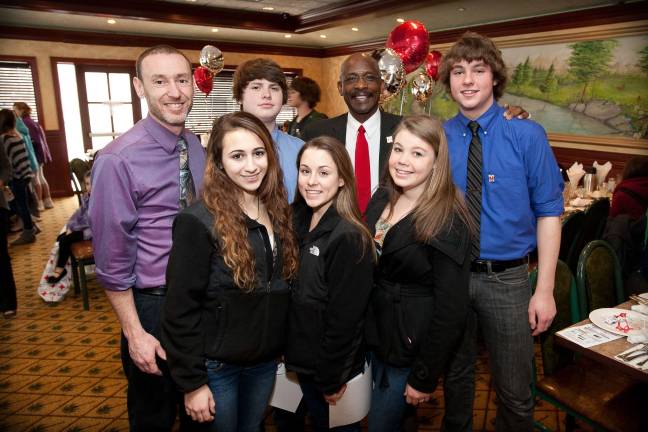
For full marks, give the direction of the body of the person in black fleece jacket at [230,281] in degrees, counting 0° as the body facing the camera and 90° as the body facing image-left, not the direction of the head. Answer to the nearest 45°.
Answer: approximately 315°

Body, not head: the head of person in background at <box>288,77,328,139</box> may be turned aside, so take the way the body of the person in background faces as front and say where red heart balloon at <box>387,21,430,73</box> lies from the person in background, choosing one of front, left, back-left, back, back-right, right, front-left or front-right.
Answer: back

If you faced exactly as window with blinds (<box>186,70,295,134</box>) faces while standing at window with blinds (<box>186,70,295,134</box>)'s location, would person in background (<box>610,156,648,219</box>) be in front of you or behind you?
in front

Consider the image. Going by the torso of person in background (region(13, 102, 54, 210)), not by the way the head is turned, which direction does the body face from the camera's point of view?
to the viewer's left

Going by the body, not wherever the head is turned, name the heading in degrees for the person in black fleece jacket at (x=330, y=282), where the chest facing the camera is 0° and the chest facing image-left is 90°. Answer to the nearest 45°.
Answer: approximately 45°

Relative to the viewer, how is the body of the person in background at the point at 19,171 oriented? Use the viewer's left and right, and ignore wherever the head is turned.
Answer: facing to the left of the viewer

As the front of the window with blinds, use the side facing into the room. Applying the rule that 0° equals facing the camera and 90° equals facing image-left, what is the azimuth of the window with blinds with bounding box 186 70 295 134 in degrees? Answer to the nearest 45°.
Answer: approximately 0°

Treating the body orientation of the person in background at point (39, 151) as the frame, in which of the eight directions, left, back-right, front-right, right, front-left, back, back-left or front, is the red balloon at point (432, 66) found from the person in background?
back-left

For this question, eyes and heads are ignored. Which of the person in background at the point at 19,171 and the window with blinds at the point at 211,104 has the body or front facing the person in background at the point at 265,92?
the window with blinds
